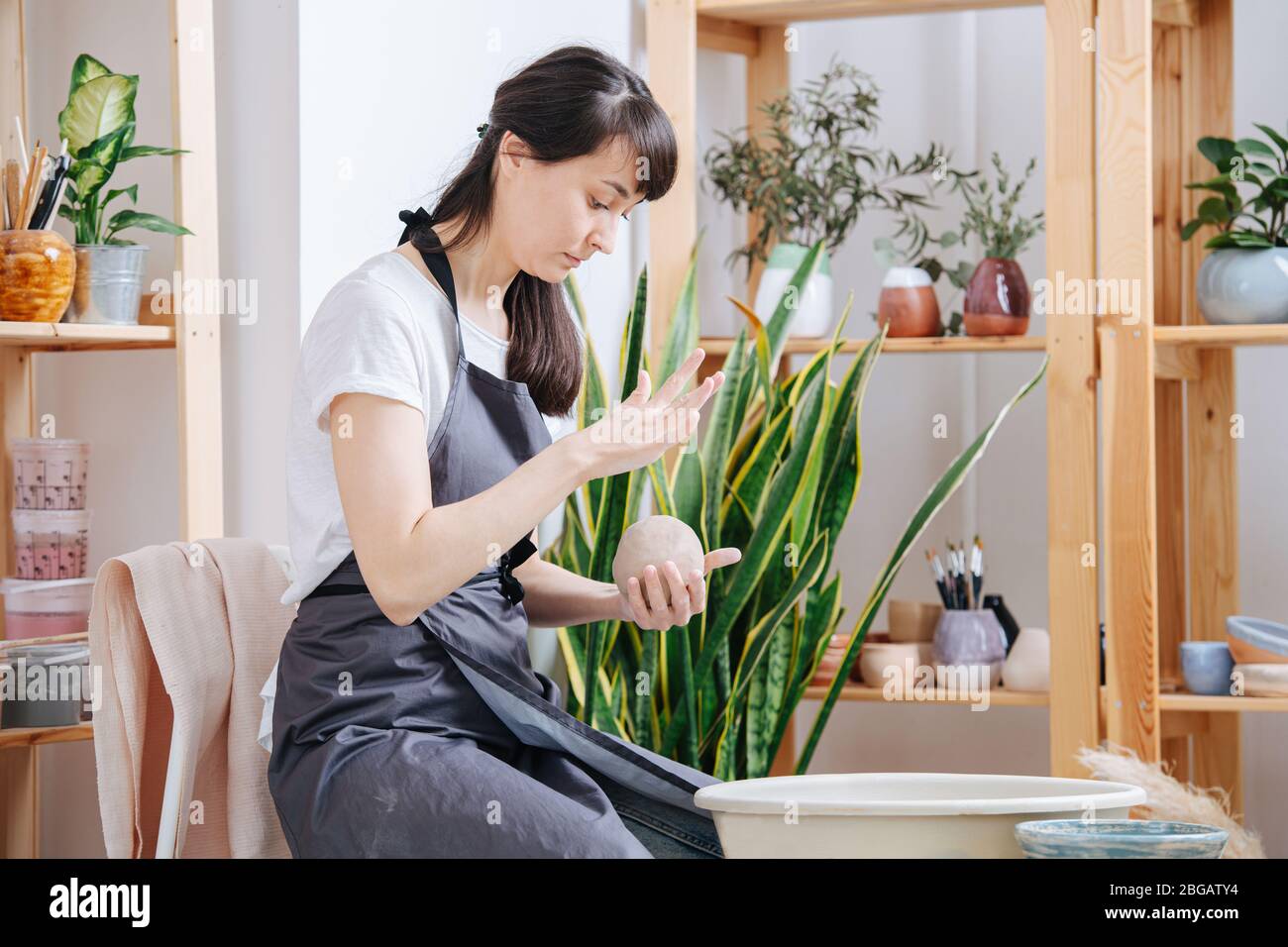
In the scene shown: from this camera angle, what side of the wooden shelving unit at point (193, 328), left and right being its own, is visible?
front

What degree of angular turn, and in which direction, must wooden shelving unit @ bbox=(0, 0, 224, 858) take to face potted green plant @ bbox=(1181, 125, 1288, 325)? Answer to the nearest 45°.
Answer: approximately 90° to its left

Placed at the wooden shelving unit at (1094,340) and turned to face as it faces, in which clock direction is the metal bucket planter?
The metal bucket planter is roughly at 2 o'clock from the wooden shelving unit.

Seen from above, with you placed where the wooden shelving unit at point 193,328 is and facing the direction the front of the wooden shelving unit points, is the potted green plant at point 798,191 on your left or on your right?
on your left

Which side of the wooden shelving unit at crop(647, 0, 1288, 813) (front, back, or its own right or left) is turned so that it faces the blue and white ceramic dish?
front

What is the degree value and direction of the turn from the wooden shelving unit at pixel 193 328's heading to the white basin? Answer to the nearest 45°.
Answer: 0° — it already faces it

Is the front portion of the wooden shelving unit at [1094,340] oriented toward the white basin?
yes

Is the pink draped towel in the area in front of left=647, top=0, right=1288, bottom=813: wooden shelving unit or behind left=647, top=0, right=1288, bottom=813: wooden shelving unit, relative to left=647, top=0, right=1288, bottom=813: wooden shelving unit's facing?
in front

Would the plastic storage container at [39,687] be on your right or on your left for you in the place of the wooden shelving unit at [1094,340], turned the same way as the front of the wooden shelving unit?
on your right

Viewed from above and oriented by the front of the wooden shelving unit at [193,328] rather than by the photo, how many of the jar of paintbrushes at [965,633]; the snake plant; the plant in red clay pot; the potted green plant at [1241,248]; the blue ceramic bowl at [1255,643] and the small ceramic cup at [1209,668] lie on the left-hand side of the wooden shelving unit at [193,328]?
6

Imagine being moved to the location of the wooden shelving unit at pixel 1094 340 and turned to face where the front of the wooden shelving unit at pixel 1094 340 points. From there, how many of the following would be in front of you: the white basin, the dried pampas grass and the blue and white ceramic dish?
3

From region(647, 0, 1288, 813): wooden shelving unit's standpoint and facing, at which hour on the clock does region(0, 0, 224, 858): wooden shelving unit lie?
region(0, 0, 224, 858): wooden shelving unit is roughly at 2 o'clock from region(647, 0, 1288, 813): wooden shelving unit.

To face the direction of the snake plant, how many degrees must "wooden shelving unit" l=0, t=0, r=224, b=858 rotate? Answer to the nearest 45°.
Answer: approximately 90° to its left

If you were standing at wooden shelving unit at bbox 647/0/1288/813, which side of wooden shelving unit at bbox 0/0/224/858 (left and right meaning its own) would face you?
left
